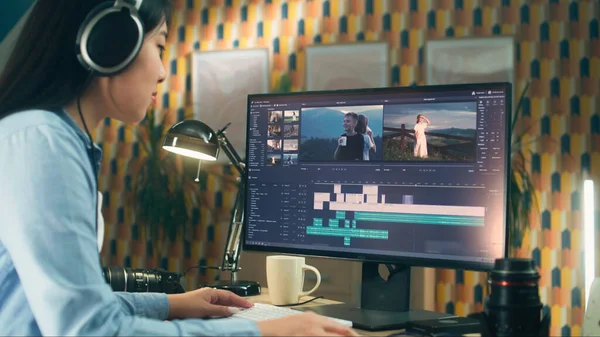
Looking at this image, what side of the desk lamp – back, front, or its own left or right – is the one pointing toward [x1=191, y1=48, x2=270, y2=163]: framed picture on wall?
right

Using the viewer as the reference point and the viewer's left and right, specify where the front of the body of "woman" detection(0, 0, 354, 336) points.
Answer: facing to the right of the viewer

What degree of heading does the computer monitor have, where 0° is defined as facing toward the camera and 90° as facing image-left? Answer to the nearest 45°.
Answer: approximately 45°

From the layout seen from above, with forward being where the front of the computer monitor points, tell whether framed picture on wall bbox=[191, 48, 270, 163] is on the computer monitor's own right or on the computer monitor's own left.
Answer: on the computer monitor's own right

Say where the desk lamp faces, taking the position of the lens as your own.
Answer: facing to the left of the viewer

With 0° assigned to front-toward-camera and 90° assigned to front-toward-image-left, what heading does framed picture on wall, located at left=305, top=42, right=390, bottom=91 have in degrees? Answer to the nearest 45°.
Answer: approximately 0°

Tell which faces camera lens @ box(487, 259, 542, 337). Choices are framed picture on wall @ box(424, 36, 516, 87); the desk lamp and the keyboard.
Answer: the framed picture on wall

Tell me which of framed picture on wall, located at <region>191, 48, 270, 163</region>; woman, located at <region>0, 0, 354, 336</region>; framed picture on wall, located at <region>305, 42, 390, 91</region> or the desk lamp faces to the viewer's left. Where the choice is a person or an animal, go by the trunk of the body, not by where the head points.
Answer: the desk lamp

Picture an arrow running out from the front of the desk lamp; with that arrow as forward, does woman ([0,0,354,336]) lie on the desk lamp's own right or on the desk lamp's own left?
on the desk lamp's own left

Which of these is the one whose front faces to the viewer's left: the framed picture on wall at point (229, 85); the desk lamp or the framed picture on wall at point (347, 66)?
the desk lamp

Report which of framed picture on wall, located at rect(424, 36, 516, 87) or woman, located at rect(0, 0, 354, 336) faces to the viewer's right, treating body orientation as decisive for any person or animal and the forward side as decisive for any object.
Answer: the woman
